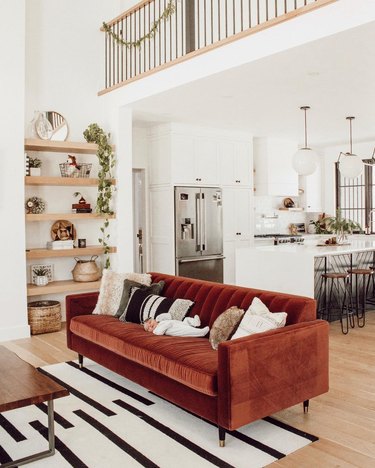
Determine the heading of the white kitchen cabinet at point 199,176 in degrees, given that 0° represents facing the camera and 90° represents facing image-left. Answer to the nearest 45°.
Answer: approximately 315°

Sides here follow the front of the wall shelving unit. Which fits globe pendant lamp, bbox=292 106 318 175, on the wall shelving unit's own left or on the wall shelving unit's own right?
on the wall shelving unit's own left

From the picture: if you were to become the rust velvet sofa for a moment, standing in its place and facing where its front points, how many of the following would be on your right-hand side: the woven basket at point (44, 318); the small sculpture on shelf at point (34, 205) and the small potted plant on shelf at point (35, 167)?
3

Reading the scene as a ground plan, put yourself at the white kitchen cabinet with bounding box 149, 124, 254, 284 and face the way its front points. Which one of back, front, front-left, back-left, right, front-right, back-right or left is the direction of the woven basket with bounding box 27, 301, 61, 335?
right

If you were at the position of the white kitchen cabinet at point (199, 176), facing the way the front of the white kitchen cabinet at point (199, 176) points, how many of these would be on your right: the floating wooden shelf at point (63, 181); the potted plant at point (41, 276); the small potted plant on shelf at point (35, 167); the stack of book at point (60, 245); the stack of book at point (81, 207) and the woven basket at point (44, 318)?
6

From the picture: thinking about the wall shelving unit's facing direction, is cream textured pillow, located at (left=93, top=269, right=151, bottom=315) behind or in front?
in front

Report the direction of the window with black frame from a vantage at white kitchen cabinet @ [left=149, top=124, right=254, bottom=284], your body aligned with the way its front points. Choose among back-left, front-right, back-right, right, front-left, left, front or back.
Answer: left

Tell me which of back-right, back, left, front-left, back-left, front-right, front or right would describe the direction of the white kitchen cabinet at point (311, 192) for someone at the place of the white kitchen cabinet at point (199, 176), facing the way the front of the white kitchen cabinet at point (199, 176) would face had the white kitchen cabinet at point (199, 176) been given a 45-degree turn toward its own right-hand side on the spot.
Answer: back-left

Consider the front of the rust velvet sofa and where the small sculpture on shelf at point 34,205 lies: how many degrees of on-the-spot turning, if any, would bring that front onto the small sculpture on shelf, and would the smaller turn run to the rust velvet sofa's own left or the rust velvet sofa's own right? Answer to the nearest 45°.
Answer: approximately 90° to the rust velvet sofa's own right
